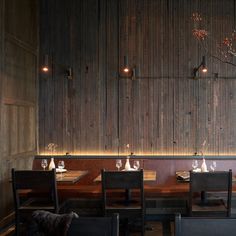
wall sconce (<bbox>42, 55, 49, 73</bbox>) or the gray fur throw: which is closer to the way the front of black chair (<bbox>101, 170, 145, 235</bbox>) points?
the wall sconce

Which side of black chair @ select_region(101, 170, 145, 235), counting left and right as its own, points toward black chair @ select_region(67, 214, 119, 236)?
back

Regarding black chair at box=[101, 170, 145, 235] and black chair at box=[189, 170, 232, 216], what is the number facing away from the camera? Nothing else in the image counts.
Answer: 2

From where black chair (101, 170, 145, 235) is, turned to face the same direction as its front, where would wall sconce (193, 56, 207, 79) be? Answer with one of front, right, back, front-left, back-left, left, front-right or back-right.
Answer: front-right

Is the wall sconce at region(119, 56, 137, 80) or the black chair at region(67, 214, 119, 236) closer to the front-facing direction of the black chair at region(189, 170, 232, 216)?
the wall sconce

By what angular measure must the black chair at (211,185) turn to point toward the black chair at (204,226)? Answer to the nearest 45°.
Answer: approximately 180°

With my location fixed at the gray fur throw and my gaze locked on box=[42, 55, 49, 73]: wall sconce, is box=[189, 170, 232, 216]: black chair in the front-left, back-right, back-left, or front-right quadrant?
front-right

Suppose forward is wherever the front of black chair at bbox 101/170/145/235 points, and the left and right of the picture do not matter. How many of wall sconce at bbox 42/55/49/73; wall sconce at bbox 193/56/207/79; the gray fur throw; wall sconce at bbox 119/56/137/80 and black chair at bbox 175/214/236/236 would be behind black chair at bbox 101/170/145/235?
2

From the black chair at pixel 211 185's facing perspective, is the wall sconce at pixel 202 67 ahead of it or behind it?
ahead

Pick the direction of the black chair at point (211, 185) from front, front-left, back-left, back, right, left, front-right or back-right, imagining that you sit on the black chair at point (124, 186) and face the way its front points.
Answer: right

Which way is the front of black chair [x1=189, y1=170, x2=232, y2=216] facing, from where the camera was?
facing away from the viewer

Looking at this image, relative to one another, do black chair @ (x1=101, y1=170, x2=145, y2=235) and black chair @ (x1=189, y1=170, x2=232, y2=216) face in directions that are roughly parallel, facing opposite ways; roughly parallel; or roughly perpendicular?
roughly parallel

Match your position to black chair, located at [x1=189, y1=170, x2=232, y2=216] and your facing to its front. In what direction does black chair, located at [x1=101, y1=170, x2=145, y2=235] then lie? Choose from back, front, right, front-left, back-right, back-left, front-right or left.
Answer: left

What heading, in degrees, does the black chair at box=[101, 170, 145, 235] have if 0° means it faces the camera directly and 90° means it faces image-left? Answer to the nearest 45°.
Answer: approximately 180°

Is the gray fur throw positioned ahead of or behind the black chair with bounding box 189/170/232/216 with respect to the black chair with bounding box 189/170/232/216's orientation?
behind

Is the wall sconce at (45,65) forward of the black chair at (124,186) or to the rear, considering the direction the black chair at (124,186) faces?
forward
